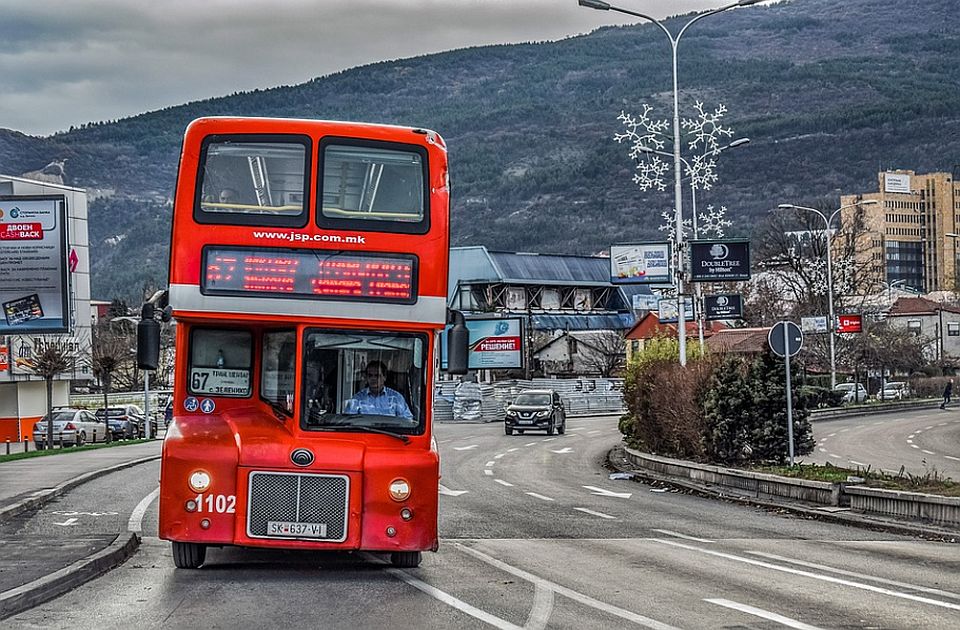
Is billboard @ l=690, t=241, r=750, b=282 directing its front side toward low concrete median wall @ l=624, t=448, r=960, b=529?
yes

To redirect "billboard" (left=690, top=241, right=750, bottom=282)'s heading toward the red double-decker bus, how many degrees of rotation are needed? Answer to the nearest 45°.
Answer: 0° — it already faces it

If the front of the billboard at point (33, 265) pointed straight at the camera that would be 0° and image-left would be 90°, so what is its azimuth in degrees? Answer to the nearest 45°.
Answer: approximately 0°

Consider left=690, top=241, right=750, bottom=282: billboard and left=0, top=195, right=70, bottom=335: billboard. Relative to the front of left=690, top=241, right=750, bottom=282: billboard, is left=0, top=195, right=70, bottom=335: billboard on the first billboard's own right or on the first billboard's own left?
on the first billboard's own right

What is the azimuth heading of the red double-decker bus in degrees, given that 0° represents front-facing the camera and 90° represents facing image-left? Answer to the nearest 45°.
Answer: approximately 0°

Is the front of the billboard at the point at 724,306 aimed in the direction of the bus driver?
yes

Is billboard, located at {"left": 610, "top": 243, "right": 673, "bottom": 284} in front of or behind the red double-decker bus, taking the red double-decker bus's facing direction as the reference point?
behind

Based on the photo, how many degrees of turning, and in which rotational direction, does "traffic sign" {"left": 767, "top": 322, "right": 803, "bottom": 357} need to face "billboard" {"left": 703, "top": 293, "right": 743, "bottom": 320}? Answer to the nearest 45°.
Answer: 0° — it already faces it

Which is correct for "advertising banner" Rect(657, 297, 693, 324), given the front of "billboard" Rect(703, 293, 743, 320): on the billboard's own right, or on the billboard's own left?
on the billboard's own right

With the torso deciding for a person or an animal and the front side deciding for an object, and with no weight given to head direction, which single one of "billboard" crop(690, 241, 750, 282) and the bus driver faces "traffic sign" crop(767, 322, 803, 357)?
the billboard
